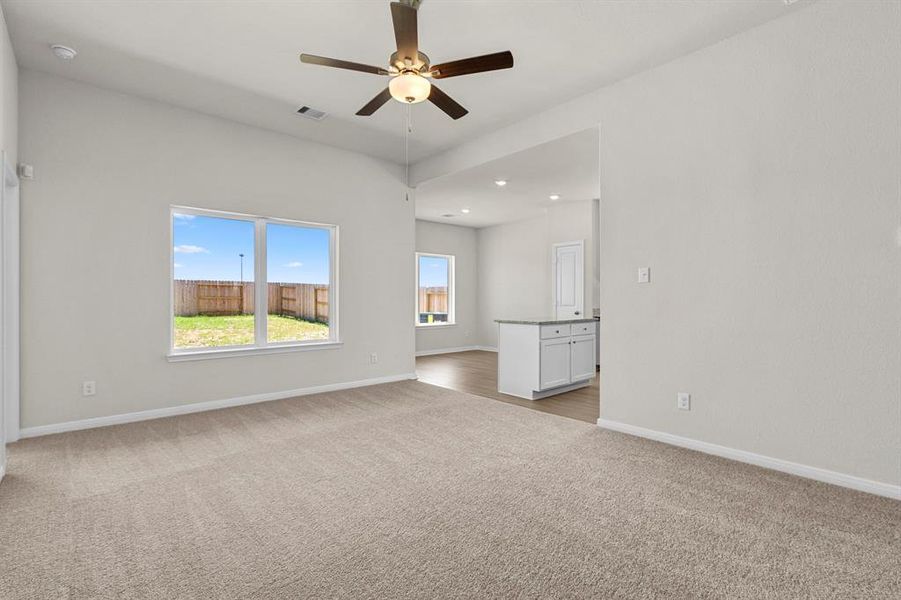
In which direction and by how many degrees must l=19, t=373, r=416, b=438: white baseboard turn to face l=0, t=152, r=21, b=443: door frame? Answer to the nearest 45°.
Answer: approximately 135° to its right

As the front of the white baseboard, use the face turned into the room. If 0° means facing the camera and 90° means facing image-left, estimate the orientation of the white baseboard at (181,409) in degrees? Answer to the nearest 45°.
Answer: approximately 315°

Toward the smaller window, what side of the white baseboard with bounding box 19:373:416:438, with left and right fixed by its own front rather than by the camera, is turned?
left

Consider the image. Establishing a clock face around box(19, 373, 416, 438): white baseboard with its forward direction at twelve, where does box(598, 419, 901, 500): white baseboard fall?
box(598, 419, 901, 500): white baseboard is roughly at 12 o'clock from box(19, 373, 416, 438): white baseboard.

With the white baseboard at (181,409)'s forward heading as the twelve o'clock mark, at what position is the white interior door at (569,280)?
The white interior door is roughly at 10 o'clock from the white baseboard.

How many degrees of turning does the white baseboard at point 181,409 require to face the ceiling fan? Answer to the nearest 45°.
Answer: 0° — it already faces it
